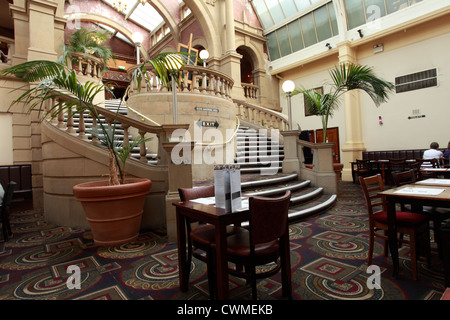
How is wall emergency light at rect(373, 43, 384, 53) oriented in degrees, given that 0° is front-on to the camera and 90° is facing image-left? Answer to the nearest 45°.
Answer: approximately 45°

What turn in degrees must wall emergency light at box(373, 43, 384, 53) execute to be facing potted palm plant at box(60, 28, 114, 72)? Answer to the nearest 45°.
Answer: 0° — it already faces it

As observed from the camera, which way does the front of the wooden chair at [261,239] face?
facing away from the viewer and to the left of the viewer

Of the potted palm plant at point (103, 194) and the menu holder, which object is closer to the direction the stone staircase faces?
the menu holder

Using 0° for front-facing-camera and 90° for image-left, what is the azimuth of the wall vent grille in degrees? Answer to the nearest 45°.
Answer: approximately 45°

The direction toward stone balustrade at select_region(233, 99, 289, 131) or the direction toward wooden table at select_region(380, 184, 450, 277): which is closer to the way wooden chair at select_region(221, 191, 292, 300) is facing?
the stone balustrade

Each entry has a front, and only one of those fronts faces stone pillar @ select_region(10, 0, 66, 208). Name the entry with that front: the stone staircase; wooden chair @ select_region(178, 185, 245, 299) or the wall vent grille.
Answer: the wall vent grille

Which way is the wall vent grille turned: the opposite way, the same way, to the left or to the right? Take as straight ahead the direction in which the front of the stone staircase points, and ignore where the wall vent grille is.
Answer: to the right

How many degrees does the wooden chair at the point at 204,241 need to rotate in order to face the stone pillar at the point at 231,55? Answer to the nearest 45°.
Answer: approximately 135° to its left

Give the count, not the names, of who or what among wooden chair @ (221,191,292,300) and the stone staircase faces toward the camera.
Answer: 1

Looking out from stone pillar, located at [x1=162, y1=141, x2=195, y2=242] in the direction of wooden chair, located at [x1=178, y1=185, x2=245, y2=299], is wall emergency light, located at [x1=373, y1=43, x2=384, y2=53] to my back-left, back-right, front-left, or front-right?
back-left

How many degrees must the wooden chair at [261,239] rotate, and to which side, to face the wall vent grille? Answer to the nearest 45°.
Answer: approximately 90° to its right
